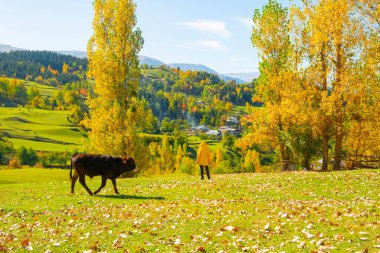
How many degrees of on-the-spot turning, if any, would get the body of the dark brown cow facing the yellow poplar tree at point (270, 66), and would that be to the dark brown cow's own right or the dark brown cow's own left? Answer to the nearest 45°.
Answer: approximately 45° to the dark brown cow's own left

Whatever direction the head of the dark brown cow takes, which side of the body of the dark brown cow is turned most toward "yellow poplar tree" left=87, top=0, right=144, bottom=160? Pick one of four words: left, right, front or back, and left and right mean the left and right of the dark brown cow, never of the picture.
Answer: left

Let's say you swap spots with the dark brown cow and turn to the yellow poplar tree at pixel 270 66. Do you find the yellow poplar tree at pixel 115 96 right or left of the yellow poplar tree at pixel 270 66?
left

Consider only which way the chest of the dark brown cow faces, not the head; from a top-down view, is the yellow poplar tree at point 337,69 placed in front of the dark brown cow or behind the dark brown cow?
in front

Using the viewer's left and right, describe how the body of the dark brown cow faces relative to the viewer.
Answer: facing to the right of the viewer

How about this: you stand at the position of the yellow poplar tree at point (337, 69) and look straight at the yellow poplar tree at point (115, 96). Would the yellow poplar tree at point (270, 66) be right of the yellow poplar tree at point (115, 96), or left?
right
